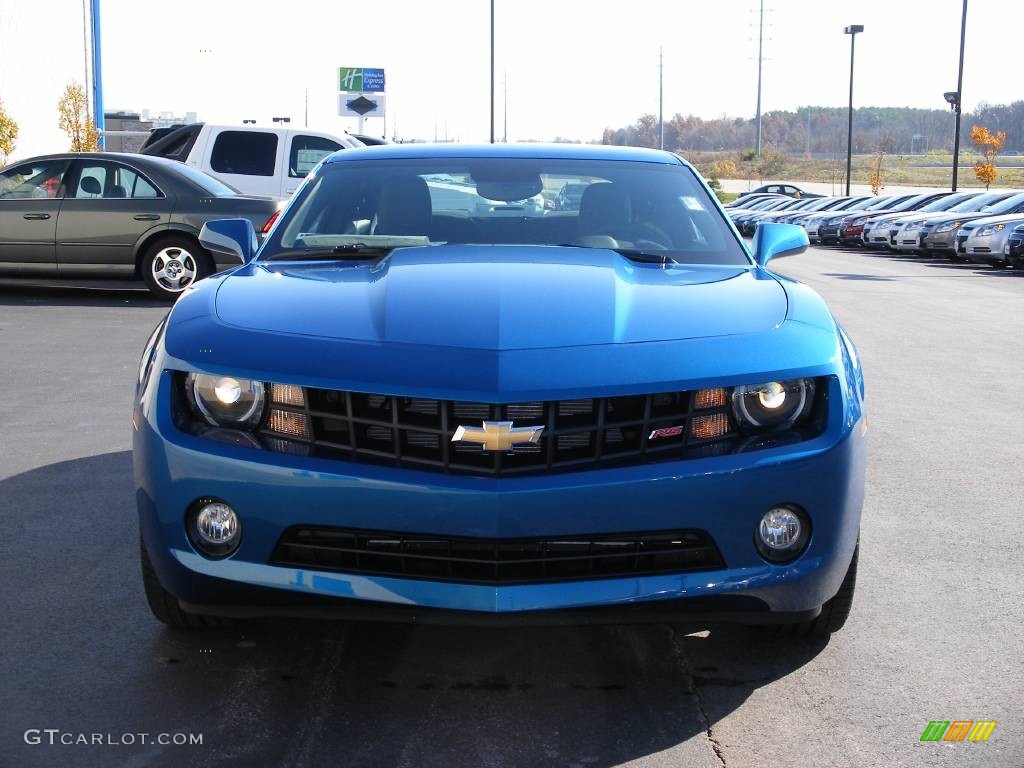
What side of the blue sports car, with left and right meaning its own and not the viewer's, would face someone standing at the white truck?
back

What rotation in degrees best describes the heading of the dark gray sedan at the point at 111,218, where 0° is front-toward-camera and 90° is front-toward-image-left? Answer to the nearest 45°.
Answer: approximately 90°

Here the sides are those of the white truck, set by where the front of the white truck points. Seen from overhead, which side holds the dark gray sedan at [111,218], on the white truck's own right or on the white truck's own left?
on the white truck's own right

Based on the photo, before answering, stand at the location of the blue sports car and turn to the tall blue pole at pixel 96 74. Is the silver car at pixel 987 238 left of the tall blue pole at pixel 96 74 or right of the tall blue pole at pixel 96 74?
right

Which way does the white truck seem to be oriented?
to the viewer's right

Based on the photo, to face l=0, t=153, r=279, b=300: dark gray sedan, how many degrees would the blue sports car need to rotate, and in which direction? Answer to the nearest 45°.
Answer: approximately 180°

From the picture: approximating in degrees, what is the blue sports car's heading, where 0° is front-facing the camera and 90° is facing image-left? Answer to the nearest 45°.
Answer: approximately 0°

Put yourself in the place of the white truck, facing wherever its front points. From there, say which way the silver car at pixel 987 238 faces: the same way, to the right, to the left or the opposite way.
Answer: the opposite way

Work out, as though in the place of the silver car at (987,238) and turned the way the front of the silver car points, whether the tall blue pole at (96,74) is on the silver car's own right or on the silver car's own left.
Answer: on the silver car's own right

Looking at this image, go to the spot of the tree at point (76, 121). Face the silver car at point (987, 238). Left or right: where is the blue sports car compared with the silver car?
right

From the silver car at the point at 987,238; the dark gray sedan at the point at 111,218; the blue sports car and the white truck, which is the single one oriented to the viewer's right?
the white truck

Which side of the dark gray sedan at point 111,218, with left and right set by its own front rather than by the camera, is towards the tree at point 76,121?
right

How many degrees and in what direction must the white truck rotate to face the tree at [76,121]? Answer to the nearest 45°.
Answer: approximately 90° to its left
